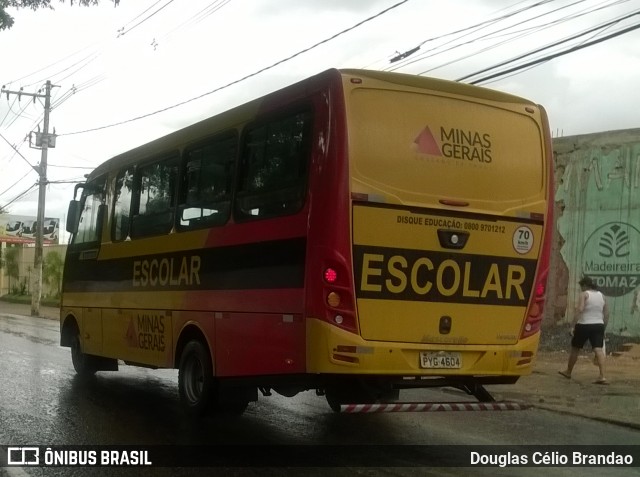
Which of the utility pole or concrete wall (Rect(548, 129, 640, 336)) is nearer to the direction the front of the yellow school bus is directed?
the utility pole

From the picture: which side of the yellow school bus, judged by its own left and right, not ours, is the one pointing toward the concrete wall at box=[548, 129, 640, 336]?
right

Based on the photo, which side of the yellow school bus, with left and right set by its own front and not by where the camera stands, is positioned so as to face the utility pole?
front

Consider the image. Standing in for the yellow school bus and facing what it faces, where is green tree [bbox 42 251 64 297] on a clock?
The green tree is roughly at 1 o'clock from the yellow school bus.

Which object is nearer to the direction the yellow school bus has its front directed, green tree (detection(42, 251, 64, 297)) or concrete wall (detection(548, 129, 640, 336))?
the green tree

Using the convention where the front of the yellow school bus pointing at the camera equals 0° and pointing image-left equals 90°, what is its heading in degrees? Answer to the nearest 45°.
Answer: approximately 135°
